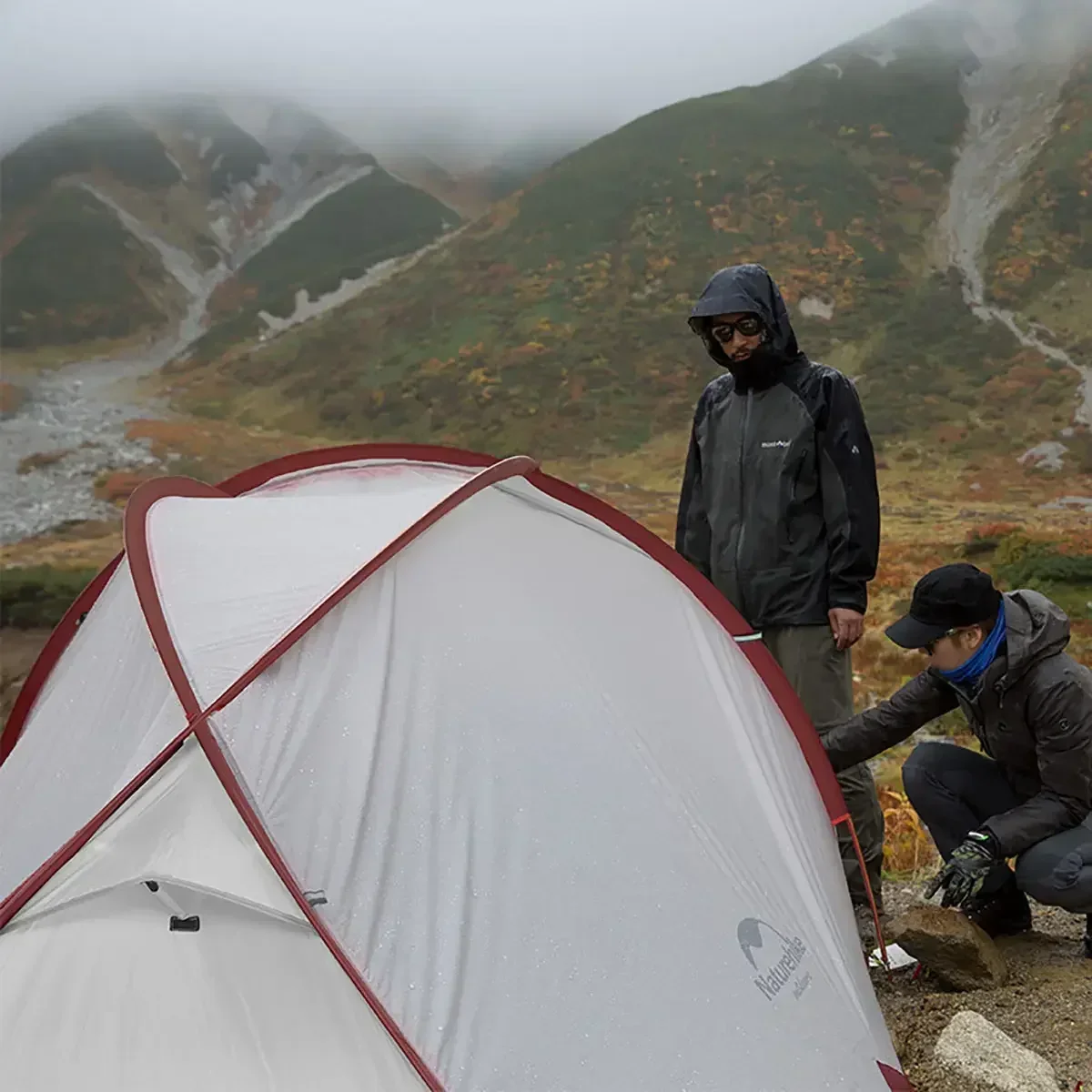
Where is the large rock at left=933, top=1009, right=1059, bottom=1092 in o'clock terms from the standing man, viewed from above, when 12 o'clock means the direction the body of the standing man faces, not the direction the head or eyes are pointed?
The large rock is roughly at 10 o'clock from the standing man.

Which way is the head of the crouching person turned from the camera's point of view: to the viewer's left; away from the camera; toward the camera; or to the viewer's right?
to the viewer's left

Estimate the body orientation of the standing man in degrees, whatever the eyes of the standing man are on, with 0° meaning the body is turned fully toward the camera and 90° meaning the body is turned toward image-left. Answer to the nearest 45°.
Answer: approximately 45°

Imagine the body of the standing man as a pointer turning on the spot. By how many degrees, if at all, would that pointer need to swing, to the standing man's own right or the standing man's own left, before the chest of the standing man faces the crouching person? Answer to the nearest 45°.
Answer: approximately 90° to the standing man's own left

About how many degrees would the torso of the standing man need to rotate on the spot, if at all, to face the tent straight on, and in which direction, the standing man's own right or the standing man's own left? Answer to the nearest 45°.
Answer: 0° — they already face it

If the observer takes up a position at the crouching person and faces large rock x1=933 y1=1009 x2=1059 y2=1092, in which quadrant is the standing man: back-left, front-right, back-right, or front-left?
back-right
